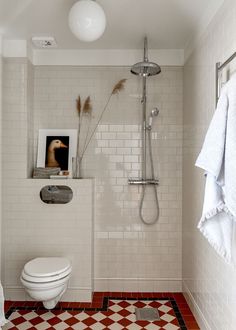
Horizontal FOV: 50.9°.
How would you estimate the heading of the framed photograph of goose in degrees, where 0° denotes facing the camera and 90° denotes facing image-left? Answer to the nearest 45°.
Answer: approximately 0°

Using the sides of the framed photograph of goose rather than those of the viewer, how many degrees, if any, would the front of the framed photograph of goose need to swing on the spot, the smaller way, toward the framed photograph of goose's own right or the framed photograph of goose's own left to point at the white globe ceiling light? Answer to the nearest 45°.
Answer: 0° — it already faces it
